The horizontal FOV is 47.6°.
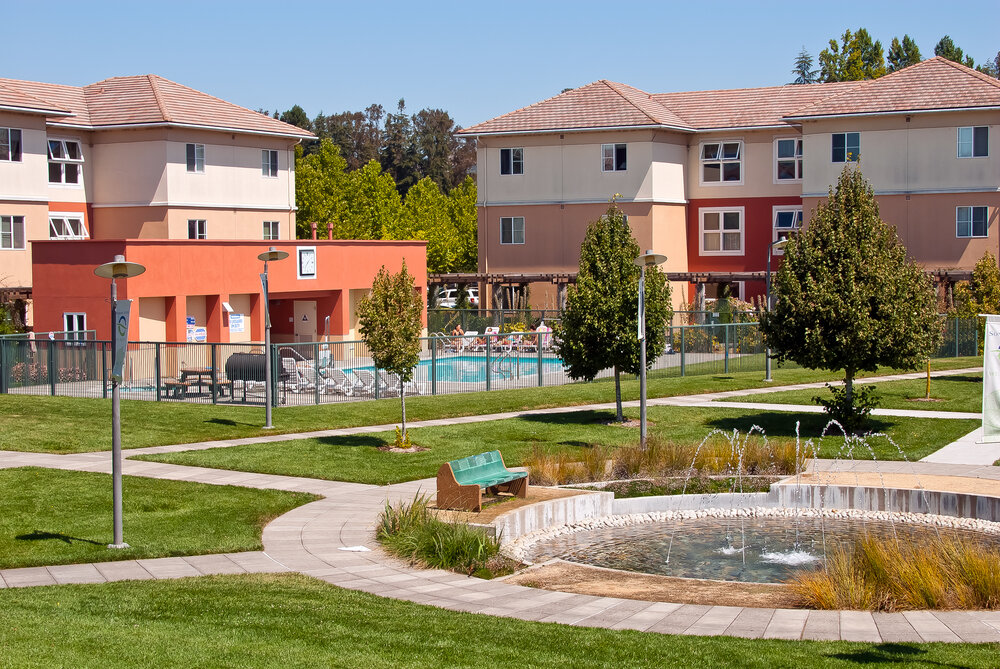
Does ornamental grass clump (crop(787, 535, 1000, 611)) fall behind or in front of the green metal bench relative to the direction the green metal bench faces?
in front

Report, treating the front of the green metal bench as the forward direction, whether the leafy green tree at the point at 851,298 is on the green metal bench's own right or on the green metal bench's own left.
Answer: on the green metal bench's own left

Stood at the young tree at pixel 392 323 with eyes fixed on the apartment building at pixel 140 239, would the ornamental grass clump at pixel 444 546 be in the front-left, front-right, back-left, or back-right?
back-left

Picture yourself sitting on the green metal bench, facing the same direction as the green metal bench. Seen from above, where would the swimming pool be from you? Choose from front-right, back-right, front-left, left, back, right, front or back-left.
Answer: back-left

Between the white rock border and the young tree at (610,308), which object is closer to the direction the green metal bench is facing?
the white rock border

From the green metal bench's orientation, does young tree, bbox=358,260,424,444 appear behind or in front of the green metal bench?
behind

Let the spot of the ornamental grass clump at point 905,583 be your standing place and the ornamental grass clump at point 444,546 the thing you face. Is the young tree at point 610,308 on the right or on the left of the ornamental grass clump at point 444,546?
right

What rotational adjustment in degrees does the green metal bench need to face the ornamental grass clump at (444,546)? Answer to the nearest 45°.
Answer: approximately 45° to its right

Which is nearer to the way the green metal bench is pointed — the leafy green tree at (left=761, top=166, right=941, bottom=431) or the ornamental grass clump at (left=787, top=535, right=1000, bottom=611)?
the ornamental grass clump
